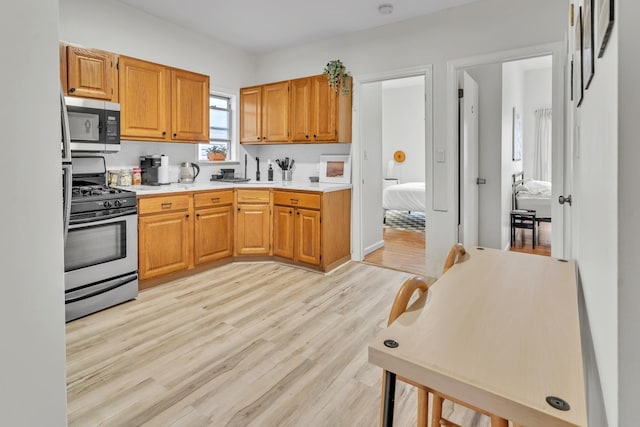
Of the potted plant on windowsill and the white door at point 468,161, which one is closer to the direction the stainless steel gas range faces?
the white door

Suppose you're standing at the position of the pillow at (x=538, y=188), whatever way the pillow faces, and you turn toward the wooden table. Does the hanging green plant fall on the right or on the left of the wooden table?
right

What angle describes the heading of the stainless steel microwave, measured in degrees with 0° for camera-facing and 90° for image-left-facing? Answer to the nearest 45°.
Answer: approximately 315°

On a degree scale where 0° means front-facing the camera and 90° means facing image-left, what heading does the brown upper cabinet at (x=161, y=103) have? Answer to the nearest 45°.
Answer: approximately 315°

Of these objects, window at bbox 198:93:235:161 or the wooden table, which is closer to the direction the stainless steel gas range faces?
the wooden table

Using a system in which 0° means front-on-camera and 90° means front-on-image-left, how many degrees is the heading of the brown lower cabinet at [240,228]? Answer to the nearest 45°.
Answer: approximately 0°

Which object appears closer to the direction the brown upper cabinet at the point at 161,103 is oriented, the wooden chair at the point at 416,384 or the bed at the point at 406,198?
the wooden chair

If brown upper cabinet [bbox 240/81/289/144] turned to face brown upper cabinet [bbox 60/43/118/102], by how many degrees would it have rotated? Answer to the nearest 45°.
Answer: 0° — it already faces it
